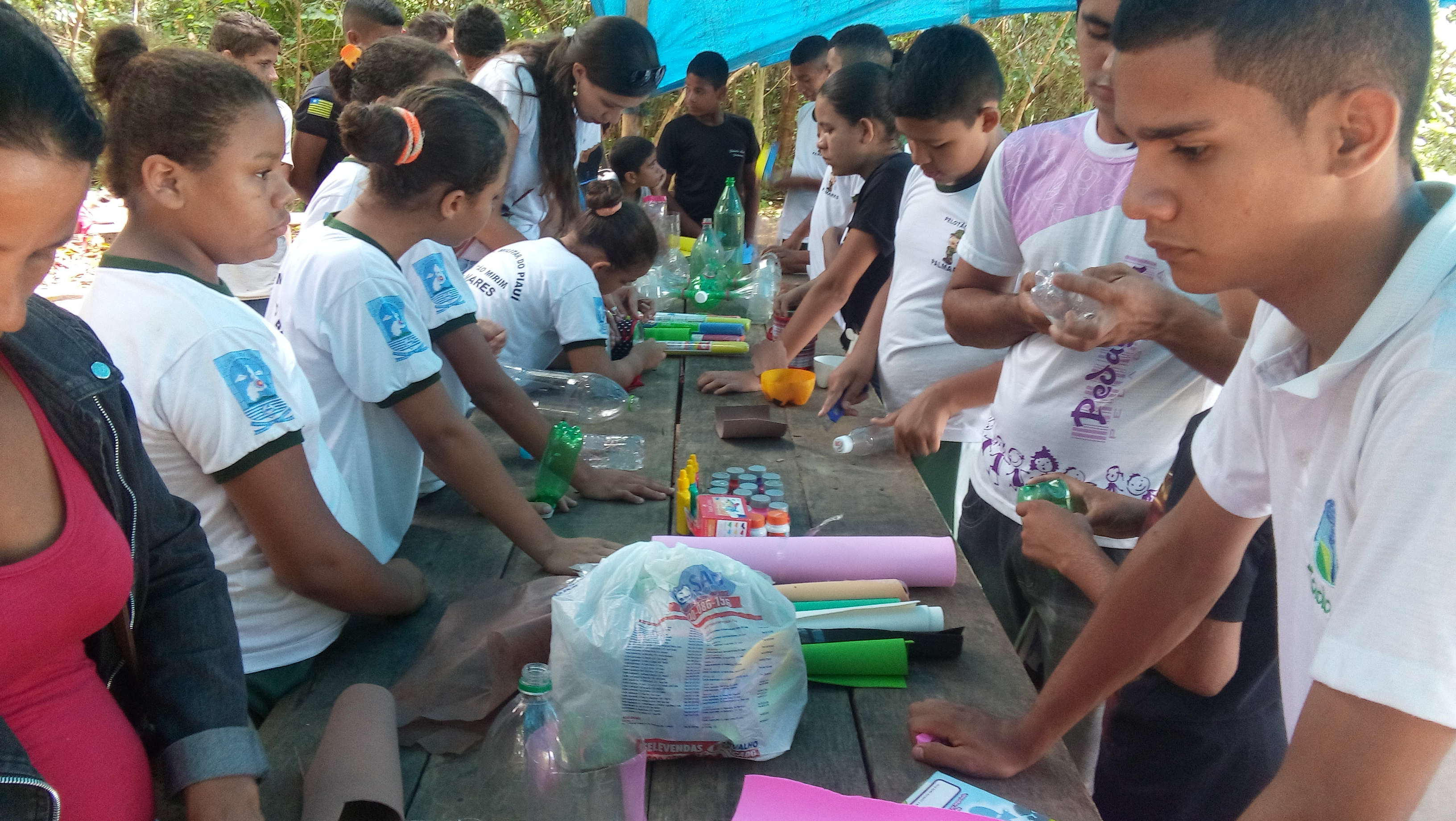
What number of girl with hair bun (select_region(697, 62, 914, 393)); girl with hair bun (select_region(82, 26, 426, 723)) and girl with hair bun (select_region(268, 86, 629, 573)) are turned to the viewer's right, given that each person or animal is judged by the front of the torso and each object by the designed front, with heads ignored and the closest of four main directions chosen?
2

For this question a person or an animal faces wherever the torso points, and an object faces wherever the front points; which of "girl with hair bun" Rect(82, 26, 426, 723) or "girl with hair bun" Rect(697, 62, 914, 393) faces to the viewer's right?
"girl with hair bun" Rect(82, 26, 426, 723)

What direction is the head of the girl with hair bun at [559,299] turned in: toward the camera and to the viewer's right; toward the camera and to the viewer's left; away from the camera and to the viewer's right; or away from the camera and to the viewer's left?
away from the camera and to the viewer's right

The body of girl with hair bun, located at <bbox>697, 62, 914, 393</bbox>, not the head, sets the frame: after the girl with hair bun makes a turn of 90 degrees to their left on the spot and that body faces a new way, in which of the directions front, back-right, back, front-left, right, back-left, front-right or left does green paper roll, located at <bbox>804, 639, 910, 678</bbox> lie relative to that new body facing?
front

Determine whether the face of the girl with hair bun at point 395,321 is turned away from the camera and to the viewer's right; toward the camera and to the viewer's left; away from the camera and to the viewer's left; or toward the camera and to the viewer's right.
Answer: away from the camera and to the viewer's right

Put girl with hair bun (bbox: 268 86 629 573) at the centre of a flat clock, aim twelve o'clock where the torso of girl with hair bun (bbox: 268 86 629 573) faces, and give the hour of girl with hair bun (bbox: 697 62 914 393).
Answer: girl with hair bun (bbox: 697 62 914 393) is roughly at 11 o'clock from girl with hair bun (bbox: 268 86 629 573).

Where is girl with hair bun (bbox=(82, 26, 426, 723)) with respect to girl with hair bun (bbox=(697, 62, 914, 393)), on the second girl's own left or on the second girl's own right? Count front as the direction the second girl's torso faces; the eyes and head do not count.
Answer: on the second girl's own left

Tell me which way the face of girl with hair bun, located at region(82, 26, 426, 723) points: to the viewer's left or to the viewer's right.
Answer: to the viewer's right

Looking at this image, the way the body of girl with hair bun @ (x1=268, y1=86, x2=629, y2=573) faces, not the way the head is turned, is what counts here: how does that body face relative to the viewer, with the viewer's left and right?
facing to the right of the viewer

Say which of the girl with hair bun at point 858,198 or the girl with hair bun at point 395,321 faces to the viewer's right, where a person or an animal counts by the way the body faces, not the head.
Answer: the girl with hair bun at point 395,321

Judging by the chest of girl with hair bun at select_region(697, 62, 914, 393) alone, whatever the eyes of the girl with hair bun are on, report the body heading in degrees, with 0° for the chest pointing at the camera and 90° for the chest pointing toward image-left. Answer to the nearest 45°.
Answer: approximately 90°

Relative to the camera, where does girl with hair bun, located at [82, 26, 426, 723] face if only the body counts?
to the viewer's right

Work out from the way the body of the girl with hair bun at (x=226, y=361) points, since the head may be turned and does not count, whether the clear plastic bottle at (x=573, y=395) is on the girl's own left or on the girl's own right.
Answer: on the girl's own left
